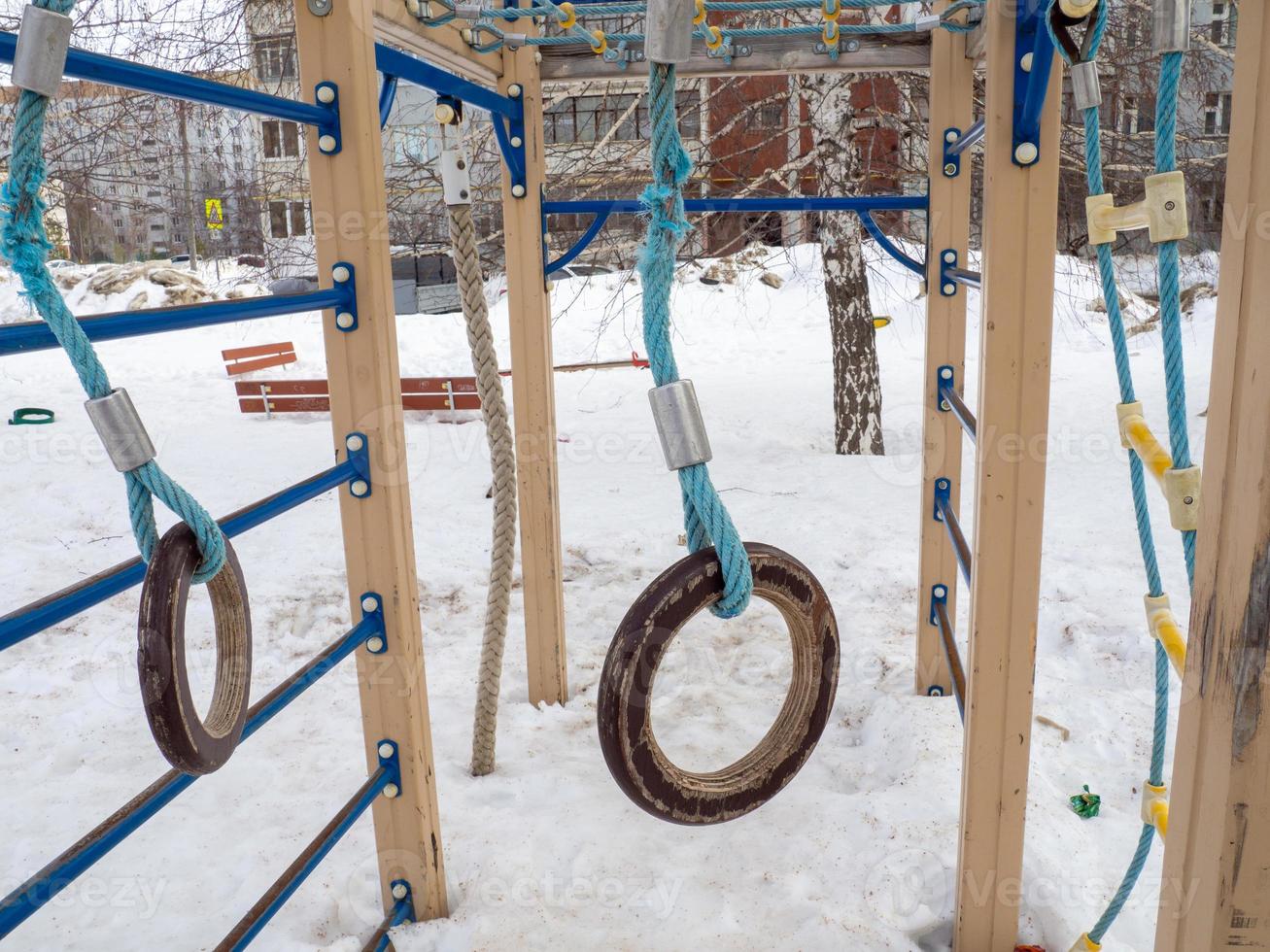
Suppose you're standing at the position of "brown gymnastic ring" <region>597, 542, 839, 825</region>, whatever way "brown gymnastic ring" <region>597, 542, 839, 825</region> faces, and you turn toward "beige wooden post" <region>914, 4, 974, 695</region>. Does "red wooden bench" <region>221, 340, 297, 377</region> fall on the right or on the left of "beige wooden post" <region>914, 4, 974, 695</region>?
left

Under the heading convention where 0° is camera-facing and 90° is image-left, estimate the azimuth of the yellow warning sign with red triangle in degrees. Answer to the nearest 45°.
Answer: approximately 0°
